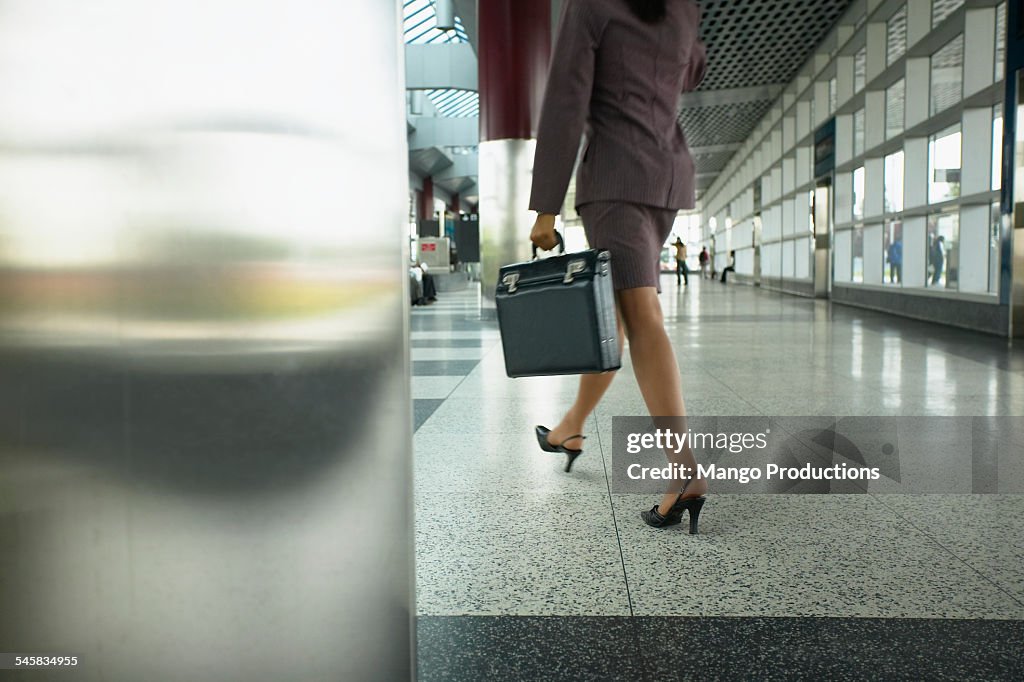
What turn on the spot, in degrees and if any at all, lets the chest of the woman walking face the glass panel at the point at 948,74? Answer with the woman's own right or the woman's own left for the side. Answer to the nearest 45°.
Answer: approximately 90° to the woman's own right

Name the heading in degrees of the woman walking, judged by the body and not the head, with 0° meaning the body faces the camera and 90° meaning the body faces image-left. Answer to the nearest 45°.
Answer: approximately 135°

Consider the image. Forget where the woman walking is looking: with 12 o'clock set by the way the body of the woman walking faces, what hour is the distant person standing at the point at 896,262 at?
The distant person standing is roughly at 2 o'clock from the woman walking.

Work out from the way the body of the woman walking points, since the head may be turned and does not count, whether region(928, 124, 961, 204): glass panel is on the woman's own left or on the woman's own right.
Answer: on the woman's own right

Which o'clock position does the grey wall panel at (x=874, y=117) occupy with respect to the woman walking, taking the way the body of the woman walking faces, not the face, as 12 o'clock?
The grey wall panel is roughly at 2 o'clock from the woman walking.

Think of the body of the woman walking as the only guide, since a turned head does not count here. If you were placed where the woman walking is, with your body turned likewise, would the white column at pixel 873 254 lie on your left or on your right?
on your right

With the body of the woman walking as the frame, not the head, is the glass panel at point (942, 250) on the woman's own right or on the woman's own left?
on the woman's own right

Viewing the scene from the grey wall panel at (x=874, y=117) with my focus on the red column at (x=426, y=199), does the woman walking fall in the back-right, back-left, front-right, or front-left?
back-left

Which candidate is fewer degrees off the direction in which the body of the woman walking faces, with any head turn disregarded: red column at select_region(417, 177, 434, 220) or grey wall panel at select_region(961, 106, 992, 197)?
the red column

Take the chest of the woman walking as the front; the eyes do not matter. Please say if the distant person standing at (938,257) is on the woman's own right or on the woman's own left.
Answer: on the woman's own right
